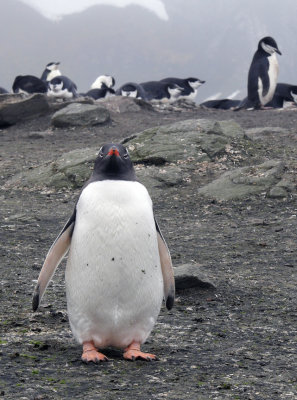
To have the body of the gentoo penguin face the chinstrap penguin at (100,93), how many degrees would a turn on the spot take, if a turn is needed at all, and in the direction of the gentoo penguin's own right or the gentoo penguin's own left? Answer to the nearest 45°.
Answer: approximately 180°

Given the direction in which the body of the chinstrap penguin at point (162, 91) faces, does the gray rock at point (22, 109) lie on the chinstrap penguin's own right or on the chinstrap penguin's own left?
on the chinstrap penguin's own right

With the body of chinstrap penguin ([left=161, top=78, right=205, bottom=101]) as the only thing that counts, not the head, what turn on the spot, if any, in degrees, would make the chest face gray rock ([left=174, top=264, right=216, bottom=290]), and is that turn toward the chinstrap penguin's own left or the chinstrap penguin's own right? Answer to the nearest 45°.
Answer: approximately 90° to the chinstrap penguin's own right

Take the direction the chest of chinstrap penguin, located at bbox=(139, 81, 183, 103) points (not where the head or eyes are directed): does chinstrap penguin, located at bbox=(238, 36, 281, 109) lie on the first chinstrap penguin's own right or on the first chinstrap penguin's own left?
on the first chinstrap penguin's own right

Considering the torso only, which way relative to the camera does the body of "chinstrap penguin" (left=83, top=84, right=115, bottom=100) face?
to the viewer's right

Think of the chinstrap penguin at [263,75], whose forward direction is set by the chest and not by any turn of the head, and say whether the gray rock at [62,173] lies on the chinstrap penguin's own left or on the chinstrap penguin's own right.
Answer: on the chinstrap penguin's own right

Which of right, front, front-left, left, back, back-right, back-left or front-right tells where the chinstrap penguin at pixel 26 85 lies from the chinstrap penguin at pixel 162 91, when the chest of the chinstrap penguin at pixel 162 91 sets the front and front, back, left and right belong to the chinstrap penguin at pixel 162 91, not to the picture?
back

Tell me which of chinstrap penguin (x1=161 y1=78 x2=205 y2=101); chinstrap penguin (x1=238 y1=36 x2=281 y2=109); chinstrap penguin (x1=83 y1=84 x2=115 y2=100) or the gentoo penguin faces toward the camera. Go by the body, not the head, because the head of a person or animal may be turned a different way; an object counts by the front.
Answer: the gentoo penguin

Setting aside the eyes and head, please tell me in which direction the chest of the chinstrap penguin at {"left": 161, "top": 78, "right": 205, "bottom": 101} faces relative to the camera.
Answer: to the viewer's right

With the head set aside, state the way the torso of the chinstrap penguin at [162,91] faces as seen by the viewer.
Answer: to the viewer's right
